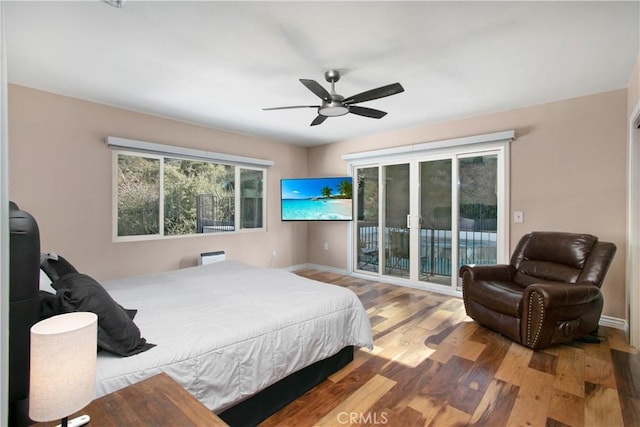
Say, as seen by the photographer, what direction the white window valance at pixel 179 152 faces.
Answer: facing the viewer and to the right of the viewer

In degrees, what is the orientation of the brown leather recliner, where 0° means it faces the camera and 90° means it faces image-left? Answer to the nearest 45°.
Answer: approximately 45°

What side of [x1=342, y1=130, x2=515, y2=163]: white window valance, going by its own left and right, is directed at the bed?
front

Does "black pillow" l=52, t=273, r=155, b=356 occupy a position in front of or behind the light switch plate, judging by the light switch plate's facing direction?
in front

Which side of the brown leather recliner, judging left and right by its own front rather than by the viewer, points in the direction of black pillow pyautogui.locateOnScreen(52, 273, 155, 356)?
front

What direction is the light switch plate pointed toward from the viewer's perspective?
toward the camera

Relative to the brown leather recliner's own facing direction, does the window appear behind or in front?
in front

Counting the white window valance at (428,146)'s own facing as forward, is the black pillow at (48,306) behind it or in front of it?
in front

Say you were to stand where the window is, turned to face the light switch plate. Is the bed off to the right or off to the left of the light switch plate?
right

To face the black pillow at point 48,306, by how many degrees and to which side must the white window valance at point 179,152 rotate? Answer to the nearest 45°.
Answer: approximately 45° to its right

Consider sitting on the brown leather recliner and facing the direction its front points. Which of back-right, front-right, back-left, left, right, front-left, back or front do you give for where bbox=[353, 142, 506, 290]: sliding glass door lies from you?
right

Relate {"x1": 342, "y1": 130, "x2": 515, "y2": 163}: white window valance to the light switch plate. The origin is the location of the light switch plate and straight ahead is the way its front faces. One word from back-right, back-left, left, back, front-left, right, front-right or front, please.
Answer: right

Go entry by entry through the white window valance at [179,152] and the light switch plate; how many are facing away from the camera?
0
